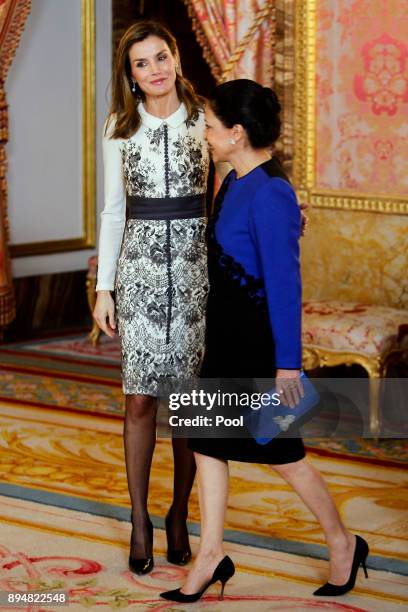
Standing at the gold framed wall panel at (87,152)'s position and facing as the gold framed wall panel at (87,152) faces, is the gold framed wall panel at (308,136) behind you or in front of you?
in front

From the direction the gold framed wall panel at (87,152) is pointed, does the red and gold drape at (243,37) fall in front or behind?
in front

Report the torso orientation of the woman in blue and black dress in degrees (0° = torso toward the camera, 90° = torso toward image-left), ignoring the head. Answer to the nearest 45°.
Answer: approximately 90°

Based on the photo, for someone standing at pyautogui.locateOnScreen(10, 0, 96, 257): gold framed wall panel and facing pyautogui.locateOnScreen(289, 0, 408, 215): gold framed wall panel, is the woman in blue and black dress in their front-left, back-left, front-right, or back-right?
front-right

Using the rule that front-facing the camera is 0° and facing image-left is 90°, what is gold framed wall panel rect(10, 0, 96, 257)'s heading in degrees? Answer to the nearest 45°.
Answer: approximately 315°

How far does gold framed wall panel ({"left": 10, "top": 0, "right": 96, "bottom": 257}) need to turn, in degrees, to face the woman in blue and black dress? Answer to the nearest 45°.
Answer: approximately 45° to its right

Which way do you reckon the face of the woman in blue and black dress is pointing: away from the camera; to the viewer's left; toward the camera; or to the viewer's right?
to the viewer's left

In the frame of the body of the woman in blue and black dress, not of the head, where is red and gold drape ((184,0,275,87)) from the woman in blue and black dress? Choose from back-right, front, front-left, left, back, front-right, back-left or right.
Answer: right

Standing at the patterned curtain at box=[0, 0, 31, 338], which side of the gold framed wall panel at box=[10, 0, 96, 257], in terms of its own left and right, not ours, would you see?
right
